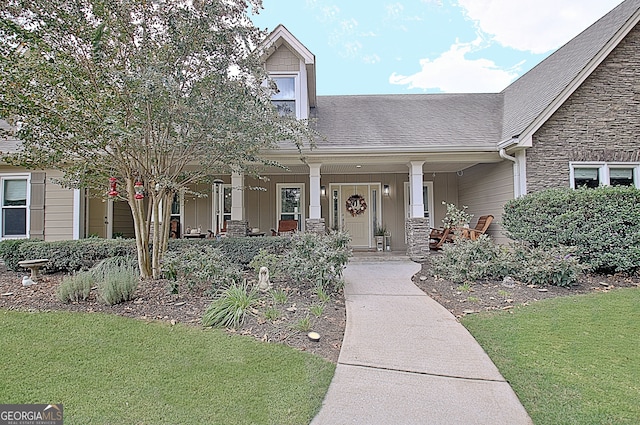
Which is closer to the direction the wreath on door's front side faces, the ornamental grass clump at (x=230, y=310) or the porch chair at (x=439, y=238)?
the ornamental grass clump

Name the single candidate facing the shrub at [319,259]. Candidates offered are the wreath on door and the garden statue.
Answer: the wreath on door

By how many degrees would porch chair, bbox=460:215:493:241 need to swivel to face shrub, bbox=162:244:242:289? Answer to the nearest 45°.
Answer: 0° — it already faces it

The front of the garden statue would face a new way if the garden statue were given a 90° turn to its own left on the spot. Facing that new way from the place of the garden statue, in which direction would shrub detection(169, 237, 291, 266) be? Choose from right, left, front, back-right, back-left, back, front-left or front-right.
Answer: left

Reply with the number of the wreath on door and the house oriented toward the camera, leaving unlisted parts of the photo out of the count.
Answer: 2

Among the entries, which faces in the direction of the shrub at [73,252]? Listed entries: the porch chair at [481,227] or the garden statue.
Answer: the porch chair

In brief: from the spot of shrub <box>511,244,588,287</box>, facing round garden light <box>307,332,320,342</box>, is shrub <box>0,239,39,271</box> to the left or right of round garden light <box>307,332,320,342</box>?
right

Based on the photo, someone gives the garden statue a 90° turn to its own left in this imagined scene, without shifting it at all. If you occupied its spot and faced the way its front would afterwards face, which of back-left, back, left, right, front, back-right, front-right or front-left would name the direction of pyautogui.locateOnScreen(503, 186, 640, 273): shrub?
front

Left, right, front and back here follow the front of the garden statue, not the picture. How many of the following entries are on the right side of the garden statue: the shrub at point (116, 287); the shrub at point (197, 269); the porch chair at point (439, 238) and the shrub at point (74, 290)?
3

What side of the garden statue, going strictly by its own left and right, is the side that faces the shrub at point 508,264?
left

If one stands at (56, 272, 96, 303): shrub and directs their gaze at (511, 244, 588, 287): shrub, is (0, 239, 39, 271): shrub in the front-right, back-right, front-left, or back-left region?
back-left

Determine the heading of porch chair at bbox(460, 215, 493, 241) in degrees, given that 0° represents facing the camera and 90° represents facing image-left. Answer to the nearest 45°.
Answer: approximately 45°

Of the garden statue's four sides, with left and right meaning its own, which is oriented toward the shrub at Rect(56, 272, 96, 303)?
right
